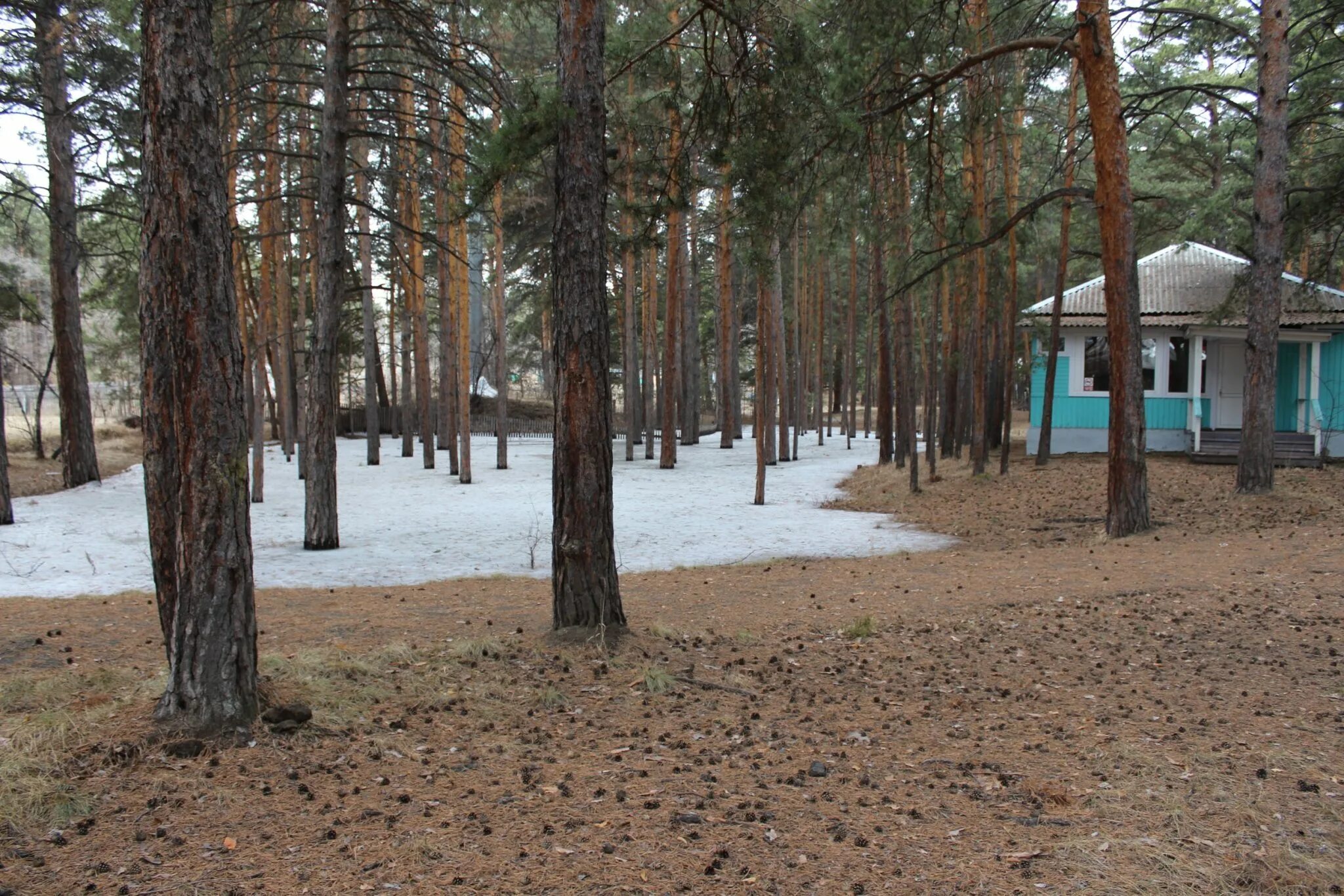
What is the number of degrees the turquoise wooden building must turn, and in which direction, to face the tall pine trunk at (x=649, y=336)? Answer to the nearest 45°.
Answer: approximately 90° to its right

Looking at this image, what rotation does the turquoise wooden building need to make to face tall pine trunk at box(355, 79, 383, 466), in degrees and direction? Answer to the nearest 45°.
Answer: approximately 90° to its right

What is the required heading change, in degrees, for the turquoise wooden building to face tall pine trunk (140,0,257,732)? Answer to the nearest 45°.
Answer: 0° — it already faces it

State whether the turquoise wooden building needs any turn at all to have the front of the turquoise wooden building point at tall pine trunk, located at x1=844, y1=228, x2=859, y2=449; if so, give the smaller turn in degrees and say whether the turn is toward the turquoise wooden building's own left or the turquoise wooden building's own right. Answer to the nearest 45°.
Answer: approximately 135° to the turquoise wooden building's own right

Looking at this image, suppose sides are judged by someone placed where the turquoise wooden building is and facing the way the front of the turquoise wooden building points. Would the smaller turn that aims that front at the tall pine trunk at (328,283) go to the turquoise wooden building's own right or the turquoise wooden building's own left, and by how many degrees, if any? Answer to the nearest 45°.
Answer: approximately 45° to the turquoise wooden building's own right

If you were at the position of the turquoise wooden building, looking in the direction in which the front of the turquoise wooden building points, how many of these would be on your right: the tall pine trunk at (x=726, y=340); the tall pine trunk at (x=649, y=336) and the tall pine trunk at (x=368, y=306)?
3

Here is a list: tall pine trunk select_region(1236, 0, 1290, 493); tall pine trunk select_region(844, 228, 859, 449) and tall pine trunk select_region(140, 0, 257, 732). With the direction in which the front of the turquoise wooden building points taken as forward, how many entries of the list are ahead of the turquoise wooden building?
2

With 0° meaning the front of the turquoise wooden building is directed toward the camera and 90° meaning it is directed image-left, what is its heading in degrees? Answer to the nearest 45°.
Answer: approximately 0°
